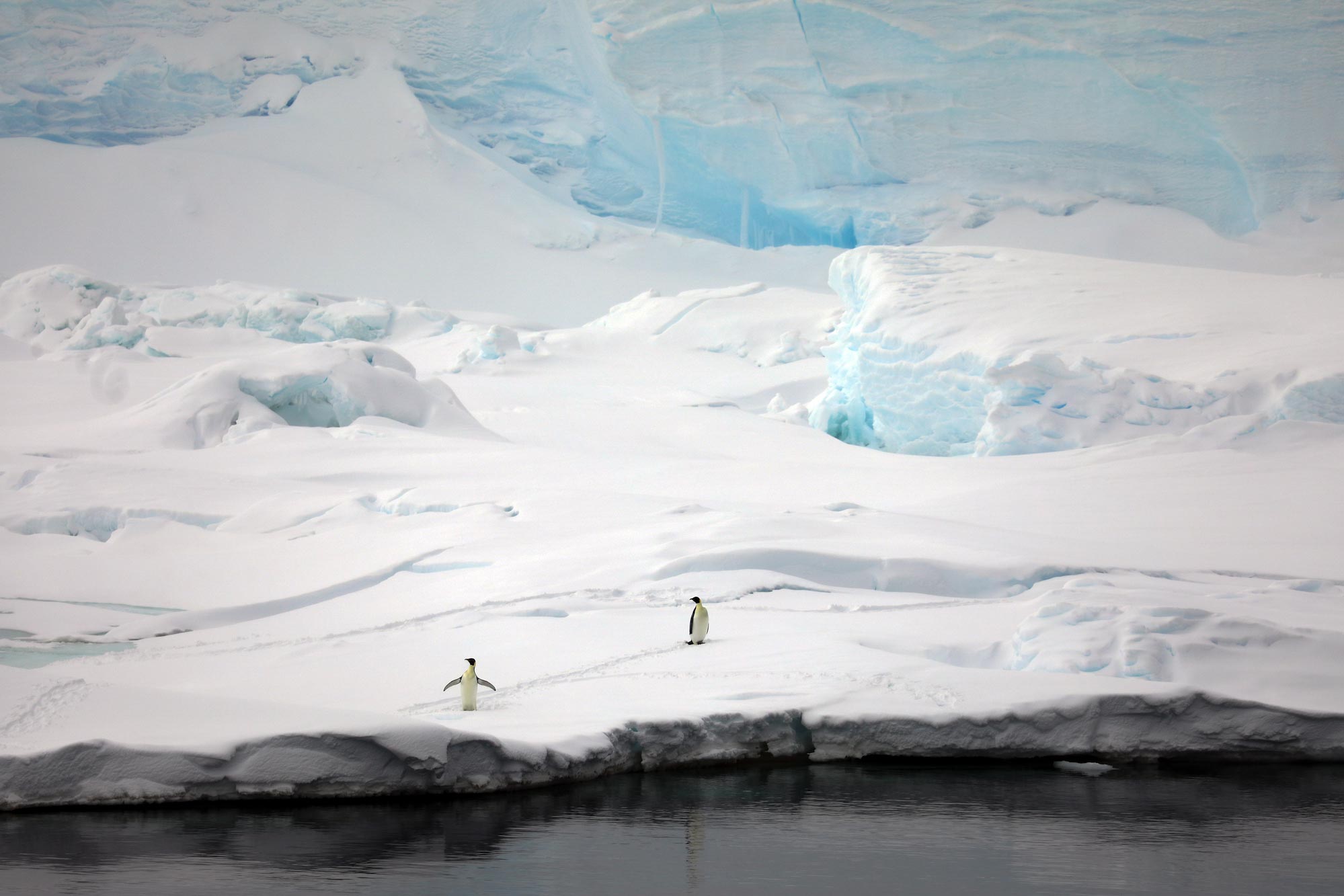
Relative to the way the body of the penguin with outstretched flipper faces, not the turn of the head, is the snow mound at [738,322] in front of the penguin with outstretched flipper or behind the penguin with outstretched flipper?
behind

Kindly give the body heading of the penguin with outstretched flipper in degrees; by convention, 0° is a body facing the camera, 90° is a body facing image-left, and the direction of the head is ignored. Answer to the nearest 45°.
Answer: approximately 0°

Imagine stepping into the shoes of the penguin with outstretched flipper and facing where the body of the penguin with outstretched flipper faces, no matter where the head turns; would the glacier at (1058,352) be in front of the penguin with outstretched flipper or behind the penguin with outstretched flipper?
behind

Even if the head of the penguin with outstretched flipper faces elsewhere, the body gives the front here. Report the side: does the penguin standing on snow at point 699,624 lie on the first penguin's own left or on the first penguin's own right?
on the first penguin's own left

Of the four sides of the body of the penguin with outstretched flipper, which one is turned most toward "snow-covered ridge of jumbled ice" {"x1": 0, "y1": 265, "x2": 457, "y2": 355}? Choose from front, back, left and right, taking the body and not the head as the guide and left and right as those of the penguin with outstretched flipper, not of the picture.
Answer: back

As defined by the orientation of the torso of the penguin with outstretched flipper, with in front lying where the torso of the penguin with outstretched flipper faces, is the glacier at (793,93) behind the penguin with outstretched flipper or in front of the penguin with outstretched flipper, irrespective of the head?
behind
